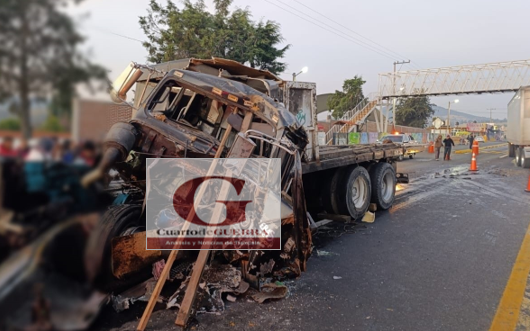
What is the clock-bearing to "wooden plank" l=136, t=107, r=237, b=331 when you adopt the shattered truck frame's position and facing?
The wooden plank is roughly at 11 o'clock from the shattered truck frame.

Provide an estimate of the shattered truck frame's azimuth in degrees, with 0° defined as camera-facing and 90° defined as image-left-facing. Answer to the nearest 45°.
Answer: approximately 45°

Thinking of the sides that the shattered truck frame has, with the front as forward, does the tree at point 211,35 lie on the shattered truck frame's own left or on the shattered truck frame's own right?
on the shattered truck frame's own right

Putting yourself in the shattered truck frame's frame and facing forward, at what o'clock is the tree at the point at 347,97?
The tree is roughly at 5 o'clock from the shattered truck frame.

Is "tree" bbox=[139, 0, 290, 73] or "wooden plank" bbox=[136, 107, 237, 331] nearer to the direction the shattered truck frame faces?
the wooden plank
